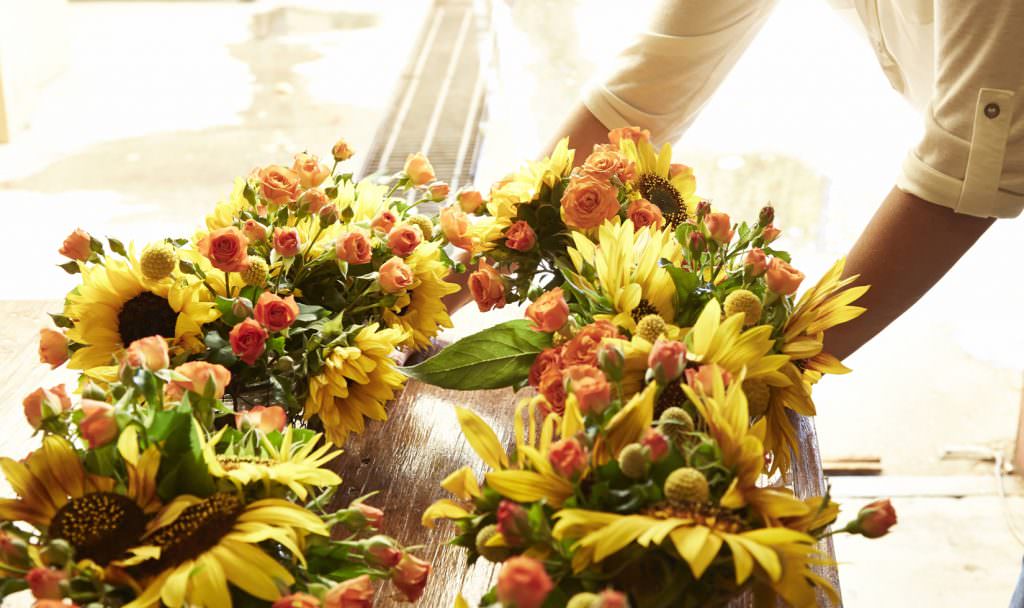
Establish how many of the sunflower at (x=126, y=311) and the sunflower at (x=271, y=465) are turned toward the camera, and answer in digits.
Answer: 2

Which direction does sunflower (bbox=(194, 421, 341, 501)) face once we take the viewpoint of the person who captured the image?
facing the viewer

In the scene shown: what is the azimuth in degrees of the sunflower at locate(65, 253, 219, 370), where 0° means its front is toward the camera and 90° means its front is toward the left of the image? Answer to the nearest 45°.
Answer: approximately 0°

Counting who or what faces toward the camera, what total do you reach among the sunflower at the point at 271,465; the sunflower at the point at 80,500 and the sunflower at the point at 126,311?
3
